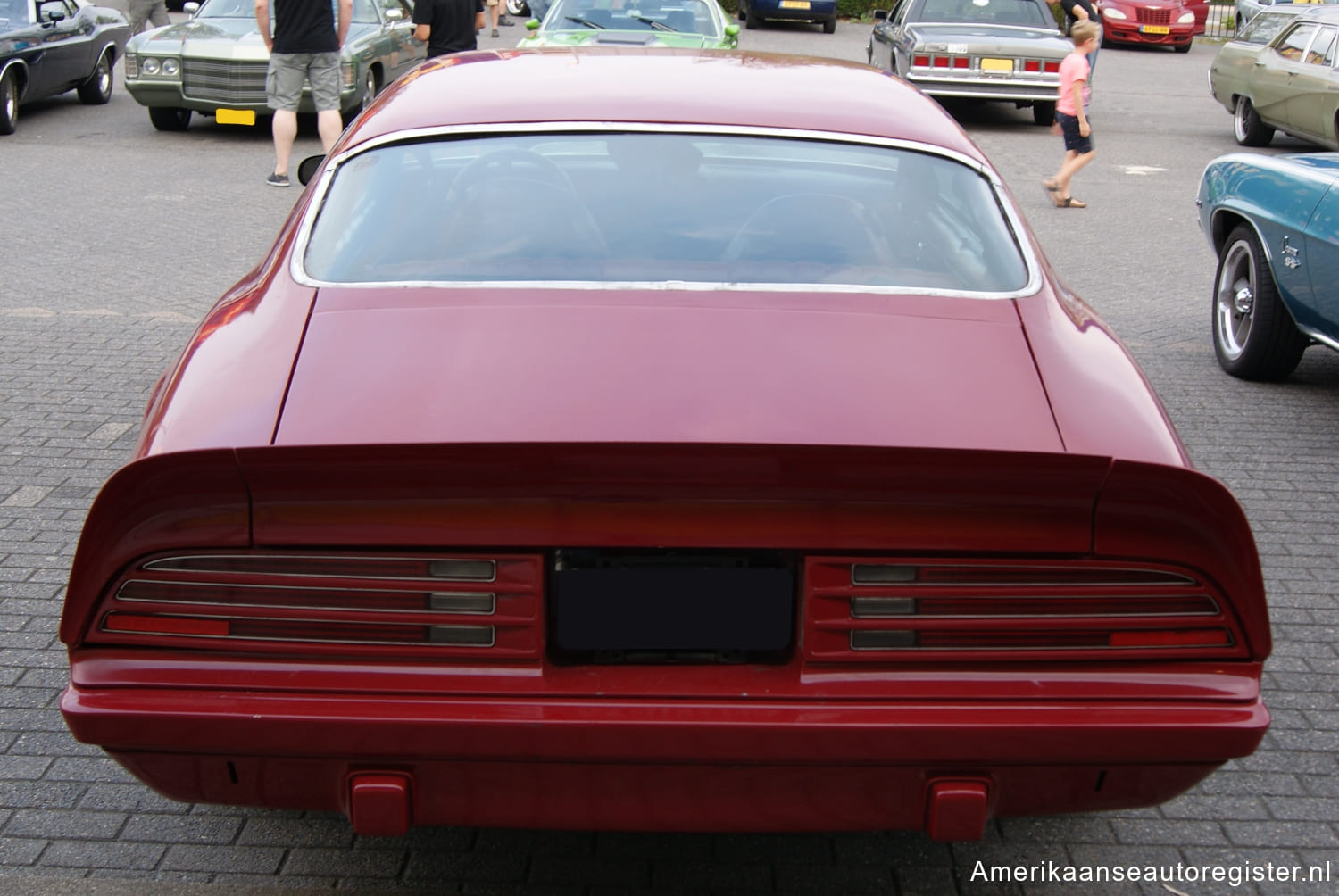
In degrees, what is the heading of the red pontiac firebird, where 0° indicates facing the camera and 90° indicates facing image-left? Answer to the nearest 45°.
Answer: approximately 180°

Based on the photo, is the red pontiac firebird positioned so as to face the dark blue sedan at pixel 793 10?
yes

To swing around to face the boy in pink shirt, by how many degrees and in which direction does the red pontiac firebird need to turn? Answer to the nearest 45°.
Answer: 0° — it already faces them

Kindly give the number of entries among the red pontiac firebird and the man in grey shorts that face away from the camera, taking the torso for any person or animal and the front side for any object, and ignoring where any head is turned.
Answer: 2

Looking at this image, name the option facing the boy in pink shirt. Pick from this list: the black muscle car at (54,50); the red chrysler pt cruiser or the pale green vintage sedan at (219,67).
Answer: the red chrysler pt cruiser

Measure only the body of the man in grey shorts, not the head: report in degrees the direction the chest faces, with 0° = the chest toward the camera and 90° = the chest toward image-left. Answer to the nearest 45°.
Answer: approximately 180°

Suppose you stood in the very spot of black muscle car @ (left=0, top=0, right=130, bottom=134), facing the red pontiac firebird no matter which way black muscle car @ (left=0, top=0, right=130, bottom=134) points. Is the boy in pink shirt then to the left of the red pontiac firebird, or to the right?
left

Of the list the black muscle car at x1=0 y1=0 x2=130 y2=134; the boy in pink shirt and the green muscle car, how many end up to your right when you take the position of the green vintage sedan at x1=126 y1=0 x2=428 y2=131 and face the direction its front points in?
1

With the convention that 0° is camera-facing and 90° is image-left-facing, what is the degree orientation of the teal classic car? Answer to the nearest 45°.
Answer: approximately 135°

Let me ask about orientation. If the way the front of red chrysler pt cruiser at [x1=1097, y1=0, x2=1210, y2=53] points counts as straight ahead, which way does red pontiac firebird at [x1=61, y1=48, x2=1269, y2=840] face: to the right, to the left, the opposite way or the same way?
the opposite way
